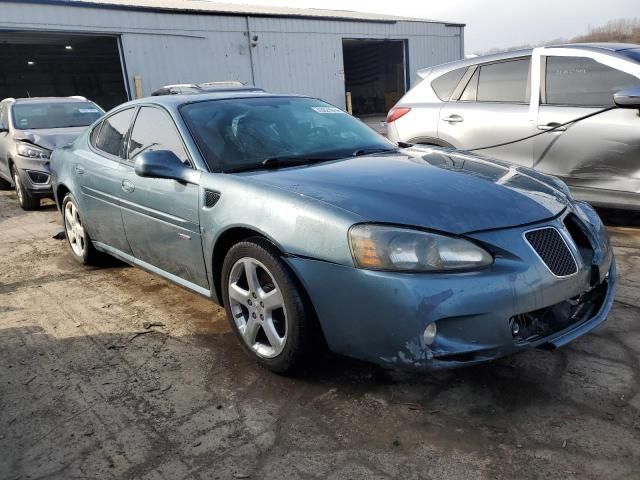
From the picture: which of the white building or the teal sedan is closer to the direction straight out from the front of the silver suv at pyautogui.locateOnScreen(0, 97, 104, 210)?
the teal sedan

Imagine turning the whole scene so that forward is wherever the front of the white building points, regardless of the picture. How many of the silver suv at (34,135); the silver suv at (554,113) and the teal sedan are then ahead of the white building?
3

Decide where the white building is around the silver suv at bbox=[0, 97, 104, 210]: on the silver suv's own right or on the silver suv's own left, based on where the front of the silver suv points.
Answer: on the silver suv's own left

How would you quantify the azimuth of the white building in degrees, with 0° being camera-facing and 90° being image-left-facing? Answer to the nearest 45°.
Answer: approximately 0°

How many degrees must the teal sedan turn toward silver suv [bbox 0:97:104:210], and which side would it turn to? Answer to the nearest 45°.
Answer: approximately 180°

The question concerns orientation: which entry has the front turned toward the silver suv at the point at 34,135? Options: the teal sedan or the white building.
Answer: the white building

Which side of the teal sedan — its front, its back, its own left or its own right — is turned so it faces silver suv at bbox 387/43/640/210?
left
